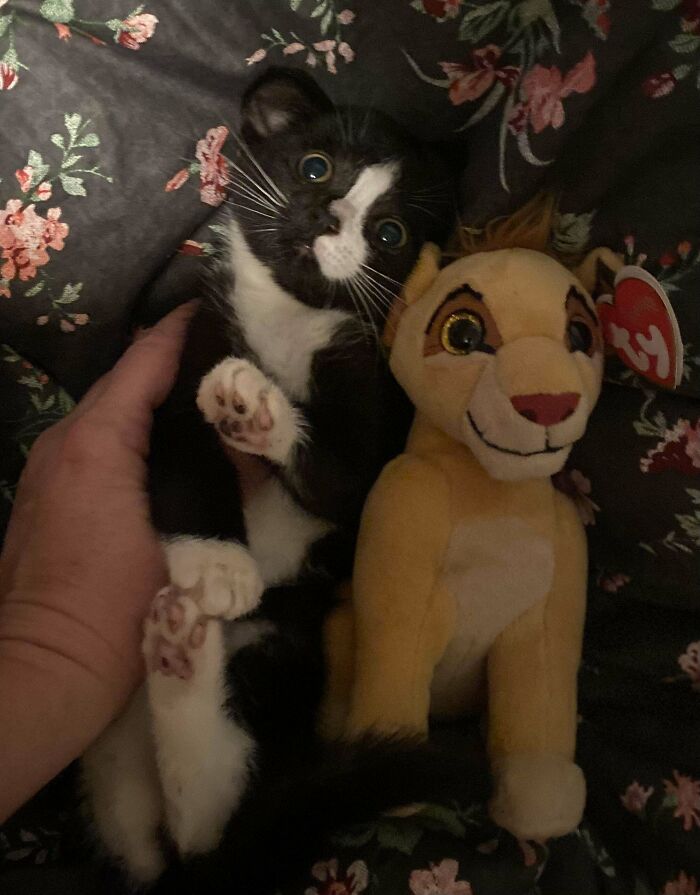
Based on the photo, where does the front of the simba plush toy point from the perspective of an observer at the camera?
facing the viewer and to the right of the viewer
